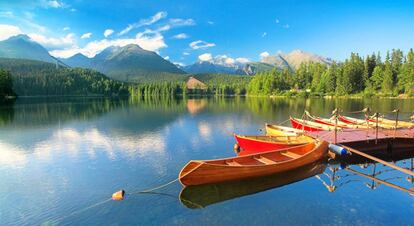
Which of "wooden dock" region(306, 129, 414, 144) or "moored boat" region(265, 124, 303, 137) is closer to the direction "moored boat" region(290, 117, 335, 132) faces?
the moored boat

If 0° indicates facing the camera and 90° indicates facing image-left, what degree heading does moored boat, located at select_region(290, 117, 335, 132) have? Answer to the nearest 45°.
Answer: approximately 90°

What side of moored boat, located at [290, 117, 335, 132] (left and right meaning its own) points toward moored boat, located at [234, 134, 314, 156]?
left

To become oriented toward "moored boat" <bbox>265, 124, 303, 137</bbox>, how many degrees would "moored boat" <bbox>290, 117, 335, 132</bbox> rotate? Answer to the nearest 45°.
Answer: approximately 45° to its left

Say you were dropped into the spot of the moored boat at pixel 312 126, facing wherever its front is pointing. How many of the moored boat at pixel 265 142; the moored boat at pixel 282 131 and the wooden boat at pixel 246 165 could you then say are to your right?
0

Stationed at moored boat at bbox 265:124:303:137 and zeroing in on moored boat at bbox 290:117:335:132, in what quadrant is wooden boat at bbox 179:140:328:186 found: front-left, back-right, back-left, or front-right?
back-right

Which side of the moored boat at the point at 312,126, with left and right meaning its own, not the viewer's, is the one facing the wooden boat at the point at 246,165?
left

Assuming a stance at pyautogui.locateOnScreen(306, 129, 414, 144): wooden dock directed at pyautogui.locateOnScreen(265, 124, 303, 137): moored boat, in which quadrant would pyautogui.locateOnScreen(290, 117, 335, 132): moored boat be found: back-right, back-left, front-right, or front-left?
front-right
